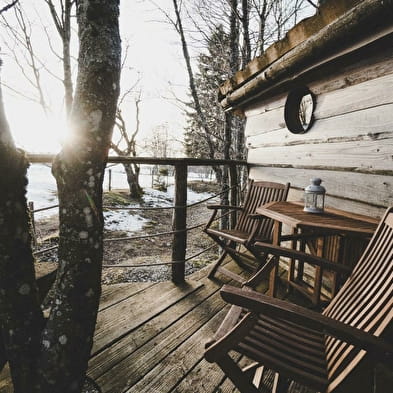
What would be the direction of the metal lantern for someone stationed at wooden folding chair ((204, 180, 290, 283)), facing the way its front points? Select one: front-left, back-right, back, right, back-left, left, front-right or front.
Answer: left

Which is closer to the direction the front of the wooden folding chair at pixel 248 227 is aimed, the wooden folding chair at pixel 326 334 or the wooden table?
the wooden folding chair

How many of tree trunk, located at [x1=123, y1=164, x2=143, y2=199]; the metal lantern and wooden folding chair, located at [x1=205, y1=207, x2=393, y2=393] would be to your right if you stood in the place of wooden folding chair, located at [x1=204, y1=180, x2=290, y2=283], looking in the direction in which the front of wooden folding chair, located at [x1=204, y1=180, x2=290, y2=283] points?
1

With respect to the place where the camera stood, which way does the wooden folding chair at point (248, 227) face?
facing the viewer and to the left of the viewer

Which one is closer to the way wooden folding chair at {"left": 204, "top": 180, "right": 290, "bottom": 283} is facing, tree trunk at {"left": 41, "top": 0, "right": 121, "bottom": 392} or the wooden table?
the tree trunk

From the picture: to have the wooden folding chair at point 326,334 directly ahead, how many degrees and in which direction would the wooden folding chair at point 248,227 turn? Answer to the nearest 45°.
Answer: approximately 45° to its left

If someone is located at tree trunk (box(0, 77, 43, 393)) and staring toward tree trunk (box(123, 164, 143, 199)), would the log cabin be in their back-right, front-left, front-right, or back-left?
front-right

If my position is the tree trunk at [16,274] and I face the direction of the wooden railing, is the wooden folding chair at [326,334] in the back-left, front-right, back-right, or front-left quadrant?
front-right

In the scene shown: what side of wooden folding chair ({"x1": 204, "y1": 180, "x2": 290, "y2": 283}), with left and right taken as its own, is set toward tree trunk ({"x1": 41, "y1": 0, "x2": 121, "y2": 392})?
front

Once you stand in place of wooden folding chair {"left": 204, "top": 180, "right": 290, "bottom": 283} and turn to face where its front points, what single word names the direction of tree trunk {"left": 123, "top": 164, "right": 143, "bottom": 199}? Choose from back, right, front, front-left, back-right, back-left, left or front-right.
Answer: right

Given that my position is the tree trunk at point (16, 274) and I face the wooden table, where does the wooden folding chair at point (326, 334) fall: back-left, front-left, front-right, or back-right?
front-right

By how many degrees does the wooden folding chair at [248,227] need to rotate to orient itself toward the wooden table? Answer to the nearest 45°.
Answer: approximately 90° to its left

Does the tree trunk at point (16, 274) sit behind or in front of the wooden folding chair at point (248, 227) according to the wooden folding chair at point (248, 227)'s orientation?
in front
